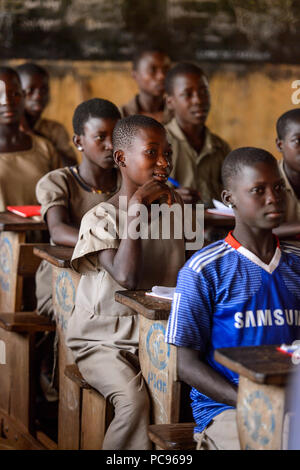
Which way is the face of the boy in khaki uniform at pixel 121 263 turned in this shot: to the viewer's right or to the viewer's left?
to the viewer's right

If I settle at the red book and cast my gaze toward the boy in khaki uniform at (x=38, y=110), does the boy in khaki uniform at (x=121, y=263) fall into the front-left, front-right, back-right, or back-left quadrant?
back-right

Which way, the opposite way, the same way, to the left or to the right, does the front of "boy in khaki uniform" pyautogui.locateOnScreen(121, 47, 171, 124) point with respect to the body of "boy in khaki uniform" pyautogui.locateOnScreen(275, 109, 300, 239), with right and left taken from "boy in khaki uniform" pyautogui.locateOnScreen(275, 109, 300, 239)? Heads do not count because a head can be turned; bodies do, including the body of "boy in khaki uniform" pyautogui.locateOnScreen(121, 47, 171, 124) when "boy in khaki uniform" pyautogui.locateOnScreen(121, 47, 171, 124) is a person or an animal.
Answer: the same way

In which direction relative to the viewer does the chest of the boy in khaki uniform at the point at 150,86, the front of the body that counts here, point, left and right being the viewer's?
facing the viewer and to the right of the viewer

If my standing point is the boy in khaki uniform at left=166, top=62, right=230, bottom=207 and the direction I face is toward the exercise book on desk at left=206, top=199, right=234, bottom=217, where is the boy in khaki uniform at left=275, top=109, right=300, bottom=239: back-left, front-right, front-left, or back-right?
front-left

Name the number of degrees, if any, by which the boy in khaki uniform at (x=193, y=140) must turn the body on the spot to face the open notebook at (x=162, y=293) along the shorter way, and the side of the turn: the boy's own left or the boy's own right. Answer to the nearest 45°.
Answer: approximately 45° to the boy's own right

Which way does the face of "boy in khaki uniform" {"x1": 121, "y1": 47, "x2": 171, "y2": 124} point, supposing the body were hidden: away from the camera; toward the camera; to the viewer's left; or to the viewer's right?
toward the camera

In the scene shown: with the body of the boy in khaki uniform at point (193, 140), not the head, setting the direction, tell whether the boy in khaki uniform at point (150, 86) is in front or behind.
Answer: behind

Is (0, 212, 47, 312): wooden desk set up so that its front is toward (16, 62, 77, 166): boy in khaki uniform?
no

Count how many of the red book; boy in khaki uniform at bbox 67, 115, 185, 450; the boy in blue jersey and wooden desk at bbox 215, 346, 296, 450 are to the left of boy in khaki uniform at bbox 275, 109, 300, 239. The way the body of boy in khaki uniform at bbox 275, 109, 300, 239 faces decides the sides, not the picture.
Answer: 0
